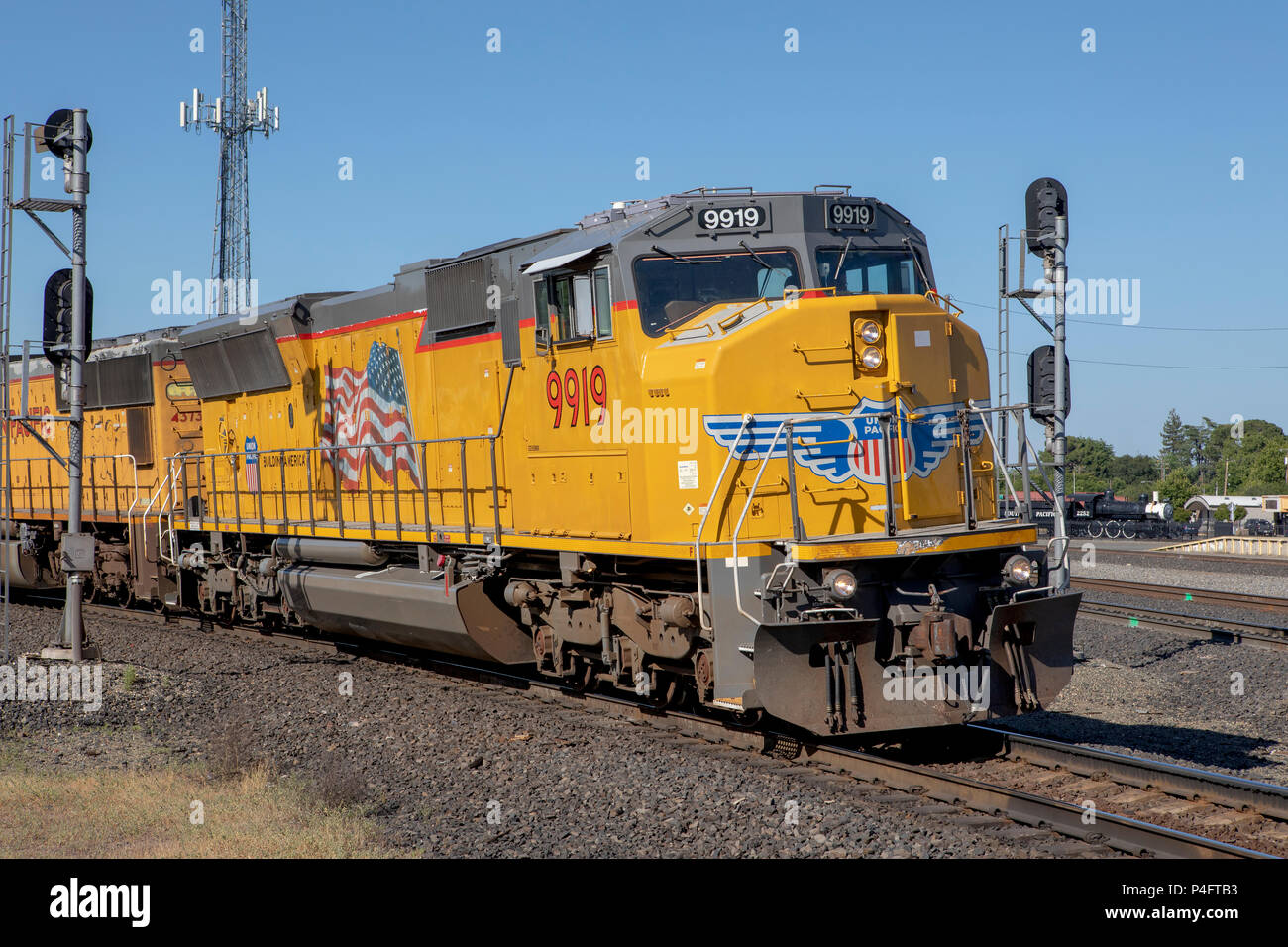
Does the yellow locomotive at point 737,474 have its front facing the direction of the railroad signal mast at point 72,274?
no

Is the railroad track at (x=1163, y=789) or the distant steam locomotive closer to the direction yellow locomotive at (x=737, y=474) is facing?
the railroad track

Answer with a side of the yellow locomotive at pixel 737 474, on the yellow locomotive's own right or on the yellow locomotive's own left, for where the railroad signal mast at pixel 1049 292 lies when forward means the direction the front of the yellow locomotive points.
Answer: on the yellow locomotive's own left

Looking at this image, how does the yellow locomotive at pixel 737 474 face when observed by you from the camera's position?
facing the viewer and to the right of the viewer

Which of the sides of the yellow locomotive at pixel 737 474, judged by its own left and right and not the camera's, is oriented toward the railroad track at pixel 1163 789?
front

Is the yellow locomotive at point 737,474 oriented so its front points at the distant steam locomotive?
no

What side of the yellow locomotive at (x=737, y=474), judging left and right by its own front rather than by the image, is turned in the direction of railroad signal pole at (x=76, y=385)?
back
